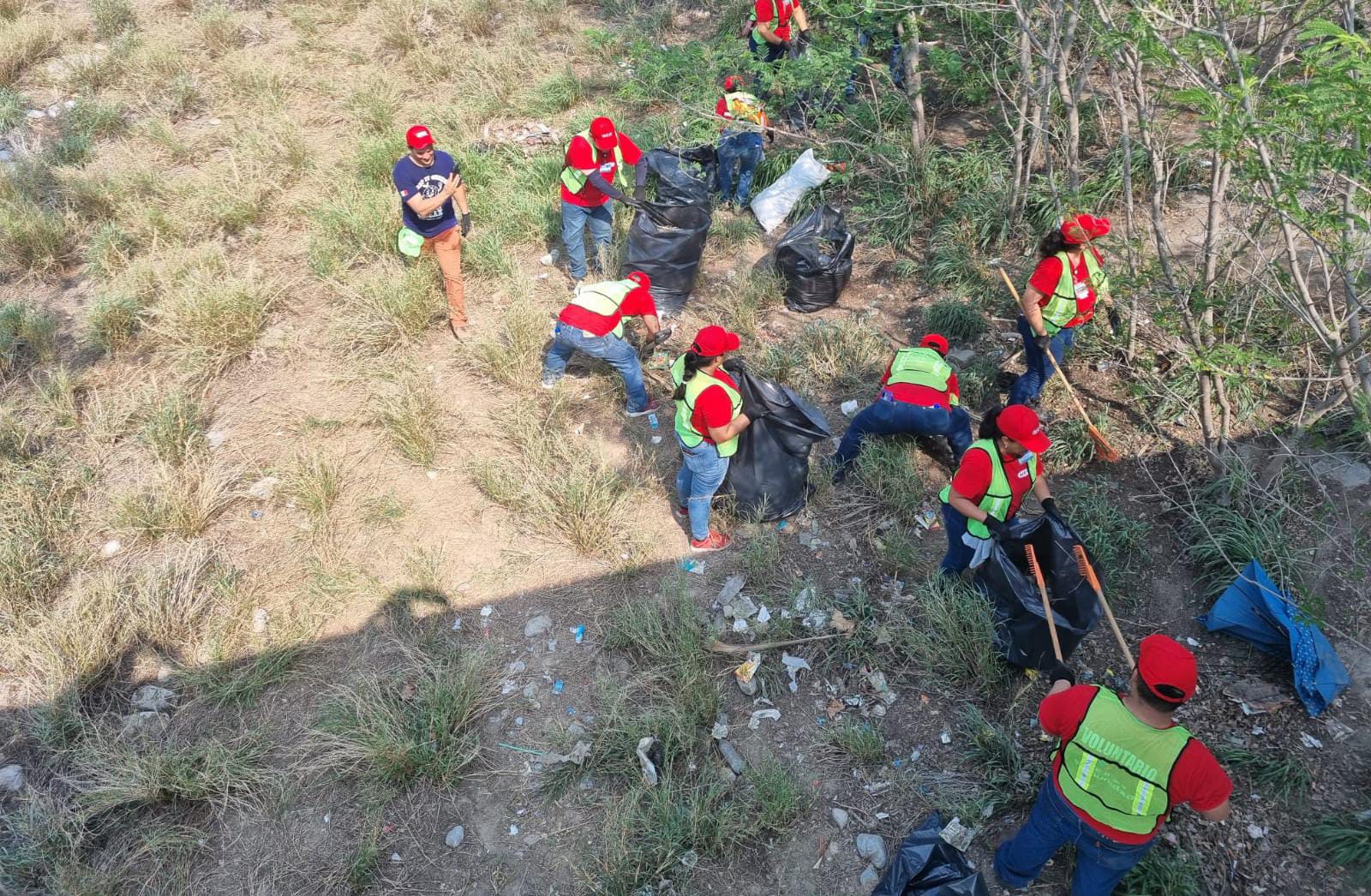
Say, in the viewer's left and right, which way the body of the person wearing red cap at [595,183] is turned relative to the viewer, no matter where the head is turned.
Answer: facing the viewer and to the right of the viewer

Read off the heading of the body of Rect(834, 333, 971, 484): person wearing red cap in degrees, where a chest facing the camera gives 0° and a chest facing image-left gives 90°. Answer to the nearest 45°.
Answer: approximately 180°

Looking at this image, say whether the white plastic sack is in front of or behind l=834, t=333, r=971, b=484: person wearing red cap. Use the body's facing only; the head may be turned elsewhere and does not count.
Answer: in front

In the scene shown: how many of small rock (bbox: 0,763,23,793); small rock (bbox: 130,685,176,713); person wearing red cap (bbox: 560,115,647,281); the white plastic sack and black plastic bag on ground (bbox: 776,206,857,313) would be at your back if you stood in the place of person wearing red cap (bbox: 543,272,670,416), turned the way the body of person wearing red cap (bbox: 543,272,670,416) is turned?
2

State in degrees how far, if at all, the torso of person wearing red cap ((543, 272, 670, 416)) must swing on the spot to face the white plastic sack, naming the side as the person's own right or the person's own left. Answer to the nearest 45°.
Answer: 0° — they already face it

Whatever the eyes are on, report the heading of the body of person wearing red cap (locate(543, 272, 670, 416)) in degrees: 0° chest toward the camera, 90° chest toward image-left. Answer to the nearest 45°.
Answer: approximately 225°

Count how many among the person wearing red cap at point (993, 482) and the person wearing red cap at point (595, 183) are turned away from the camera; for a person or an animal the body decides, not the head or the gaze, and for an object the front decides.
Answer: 0

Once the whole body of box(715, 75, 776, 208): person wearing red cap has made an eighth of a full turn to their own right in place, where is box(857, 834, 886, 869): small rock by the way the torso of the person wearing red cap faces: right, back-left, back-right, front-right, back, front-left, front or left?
back-right

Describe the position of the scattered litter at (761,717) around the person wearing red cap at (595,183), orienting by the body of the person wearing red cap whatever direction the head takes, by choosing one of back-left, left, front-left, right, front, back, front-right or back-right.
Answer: front-right

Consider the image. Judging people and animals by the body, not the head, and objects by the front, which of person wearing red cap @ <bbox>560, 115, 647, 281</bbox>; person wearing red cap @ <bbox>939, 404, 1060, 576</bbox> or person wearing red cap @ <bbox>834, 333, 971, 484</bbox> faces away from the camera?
person wearing red cap @ <bbox>834, 333, 971, 484</bbox>

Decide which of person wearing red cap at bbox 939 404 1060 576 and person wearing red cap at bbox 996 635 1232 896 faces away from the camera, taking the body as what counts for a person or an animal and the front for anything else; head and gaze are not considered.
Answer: person wearing red cap at bbox 996 635 1232 896

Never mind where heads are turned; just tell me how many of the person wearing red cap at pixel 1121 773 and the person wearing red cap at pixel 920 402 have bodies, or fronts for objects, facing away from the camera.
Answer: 2

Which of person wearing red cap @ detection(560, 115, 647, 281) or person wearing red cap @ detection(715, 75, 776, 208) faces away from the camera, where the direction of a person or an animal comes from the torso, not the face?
person wearing red cap @ detection(715, 75, 776, 208)

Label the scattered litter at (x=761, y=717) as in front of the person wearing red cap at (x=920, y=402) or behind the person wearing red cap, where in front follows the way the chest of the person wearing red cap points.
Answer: behind

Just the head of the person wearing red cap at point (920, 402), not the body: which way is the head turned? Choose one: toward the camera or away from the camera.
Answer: away from the camera

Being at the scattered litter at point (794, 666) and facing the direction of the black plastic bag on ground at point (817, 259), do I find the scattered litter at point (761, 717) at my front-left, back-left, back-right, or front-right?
back-left

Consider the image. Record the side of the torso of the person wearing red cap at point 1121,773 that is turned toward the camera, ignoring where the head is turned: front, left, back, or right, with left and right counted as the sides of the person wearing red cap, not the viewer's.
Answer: back

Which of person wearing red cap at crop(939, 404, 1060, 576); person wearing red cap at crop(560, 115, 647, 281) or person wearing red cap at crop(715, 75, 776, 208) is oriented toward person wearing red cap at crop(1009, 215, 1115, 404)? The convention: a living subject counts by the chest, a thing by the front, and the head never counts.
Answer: person wearing red cap at crop(560, 115, 647, 281)
